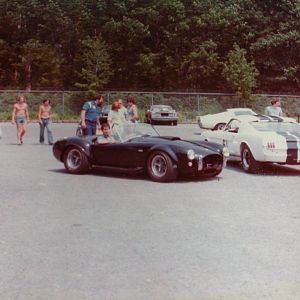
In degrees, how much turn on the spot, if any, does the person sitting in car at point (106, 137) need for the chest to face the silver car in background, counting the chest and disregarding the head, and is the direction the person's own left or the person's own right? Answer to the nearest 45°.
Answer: approximately 135° to the person's own left

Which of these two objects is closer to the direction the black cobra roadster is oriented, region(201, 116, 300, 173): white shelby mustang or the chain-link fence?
the white shelby mustang

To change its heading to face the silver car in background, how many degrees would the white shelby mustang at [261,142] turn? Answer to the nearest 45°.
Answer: approximately 45° to its right

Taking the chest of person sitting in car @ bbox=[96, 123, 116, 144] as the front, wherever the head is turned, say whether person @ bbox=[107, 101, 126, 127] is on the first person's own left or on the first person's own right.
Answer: on the first person's own left

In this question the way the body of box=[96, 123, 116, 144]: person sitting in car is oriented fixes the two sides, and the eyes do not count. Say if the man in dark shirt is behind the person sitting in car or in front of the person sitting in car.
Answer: behind

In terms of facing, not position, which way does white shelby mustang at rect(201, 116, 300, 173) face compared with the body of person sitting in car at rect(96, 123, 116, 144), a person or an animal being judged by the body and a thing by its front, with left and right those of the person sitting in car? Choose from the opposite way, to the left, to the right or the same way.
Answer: the opposite way

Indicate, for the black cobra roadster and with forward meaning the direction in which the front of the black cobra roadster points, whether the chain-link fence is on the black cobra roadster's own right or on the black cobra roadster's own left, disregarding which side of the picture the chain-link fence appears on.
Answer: on the black cobra roadster's own left

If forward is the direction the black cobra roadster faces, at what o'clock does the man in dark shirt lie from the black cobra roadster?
The man in dark shirt is roughly at 7 o'clock from the black cobra roadster.

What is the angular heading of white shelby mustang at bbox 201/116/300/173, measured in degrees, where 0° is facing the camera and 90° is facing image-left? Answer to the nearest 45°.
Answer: approximately 135°

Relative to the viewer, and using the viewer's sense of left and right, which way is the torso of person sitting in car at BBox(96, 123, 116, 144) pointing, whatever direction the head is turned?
facing the viewer and to the right of the viewer

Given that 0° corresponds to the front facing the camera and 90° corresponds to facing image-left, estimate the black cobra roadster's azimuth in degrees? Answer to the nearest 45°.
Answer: approximately 315°
